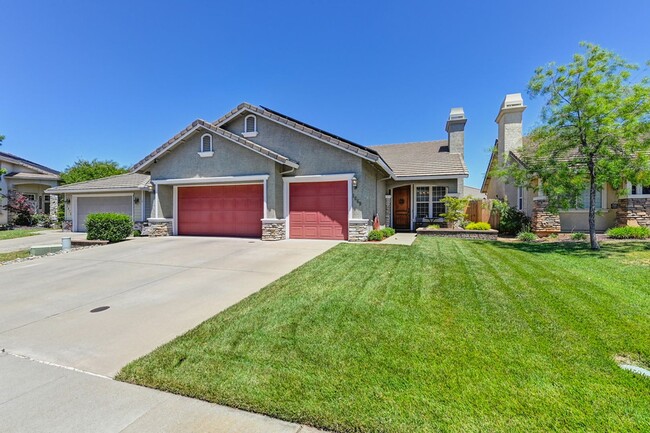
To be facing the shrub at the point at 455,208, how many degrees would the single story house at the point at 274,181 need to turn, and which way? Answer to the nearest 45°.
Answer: approximately 90° to its left

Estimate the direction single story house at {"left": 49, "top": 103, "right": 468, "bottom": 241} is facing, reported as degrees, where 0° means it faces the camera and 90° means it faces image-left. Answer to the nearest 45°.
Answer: approximately 0°

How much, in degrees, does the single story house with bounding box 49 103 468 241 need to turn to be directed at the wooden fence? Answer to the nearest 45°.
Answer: approximately 90° to its left

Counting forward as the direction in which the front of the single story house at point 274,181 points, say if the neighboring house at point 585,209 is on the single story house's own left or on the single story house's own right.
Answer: on the single story house's own left

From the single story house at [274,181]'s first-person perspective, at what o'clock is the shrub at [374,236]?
The shrub is roughly at 10 o'clock from the single story house.

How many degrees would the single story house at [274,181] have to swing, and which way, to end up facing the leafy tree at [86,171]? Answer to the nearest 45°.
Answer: approximately 135° to its right

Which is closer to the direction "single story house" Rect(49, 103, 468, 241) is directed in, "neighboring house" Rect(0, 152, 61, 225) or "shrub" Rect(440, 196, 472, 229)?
the shrub

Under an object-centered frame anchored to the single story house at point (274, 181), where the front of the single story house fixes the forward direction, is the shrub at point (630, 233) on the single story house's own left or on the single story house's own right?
on the single story house's own left

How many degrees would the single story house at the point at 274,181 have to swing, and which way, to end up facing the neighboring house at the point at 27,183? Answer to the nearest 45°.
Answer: approximately 135° to its right

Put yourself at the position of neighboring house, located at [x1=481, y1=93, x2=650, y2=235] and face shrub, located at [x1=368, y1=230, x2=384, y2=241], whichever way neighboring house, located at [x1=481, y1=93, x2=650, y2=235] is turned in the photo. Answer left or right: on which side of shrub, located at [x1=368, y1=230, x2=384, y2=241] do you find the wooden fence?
right

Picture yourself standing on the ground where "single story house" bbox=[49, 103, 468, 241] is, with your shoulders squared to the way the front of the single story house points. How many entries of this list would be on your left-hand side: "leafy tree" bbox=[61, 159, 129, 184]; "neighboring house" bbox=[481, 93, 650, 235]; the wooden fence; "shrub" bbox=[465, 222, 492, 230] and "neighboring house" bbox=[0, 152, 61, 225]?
3
